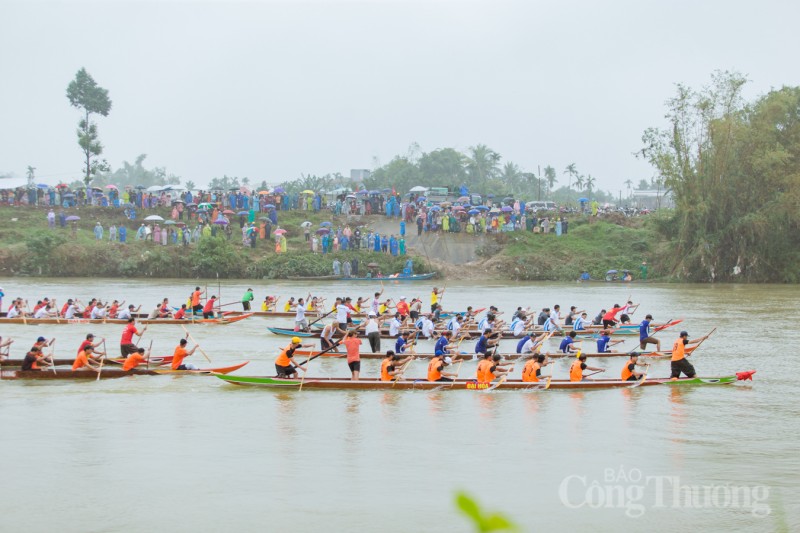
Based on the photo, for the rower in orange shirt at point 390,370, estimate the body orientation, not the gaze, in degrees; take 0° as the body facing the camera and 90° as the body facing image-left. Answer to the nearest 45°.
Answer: approximately 270°

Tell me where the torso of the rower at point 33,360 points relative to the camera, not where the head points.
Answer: to the viewer's right

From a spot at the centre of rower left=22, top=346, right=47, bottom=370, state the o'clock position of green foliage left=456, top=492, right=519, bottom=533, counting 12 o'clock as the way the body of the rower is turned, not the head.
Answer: The green foliage is roughly at 3 o'clock from the rower.

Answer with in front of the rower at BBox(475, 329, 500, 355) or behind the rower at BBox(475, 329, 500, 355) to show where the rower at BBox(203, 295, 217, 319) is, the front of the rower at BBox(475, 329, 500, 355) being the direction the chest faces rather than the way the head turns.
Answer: behind

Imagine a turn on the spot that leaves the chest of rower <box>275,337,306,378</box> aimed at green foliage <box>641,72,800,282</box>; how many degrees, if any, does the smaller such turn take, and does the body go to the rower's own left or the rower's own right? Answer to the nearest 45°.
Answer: approximately 45° to the rower's own left

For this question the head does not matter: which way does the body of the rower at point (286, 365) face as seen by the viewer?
to the viewer's right

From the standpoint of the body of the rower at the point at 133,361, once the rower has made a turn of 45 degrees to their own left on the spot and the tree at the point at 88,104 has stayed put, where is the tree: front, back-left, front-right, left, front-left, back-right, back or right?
front-left

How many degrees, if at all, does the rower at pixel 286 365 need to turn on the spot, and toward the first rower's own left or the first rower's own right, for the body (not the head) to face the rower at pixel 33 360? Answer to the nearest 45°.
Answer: approximately 180°

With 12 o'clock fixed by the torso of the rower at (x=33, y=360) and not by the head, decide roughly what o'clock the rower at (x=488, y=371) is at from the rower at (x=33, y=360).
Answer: the rower at (x=488, y=371) is roughly at 1 o'clock from the rower at (x=33, y=360).

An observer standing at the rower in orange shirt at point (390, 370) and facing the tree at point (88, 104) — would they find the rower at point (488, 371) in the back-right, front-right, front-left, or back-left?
back-right

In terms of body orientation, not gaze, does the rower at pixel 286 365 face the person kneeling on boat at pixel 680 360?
yes

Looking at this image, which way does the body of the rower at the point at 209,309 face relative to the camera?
to the viewer's right

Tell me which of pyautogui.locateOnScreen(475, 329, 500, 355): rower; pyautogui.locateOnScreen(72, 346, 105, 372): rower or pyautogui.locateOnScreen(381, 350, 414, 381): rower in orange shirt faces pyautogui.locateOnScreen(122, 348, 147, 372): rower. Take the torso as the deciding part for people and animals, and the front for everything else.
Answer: pyautogui.locateOnScreen(72, 346, 105, 372): rower

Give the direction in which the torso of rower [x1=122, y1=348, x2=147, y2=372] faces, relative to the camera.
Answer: to the viewer's right

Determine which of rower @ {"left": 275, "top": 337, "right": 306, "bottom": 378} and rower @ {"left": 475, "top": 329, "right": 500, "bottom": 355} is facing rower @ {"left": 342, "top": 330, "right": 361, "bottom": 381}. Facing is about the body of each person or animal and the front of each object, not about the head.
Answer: rower @ {"left": 275, "top": 337, "right": 306, "bottom": 378}
